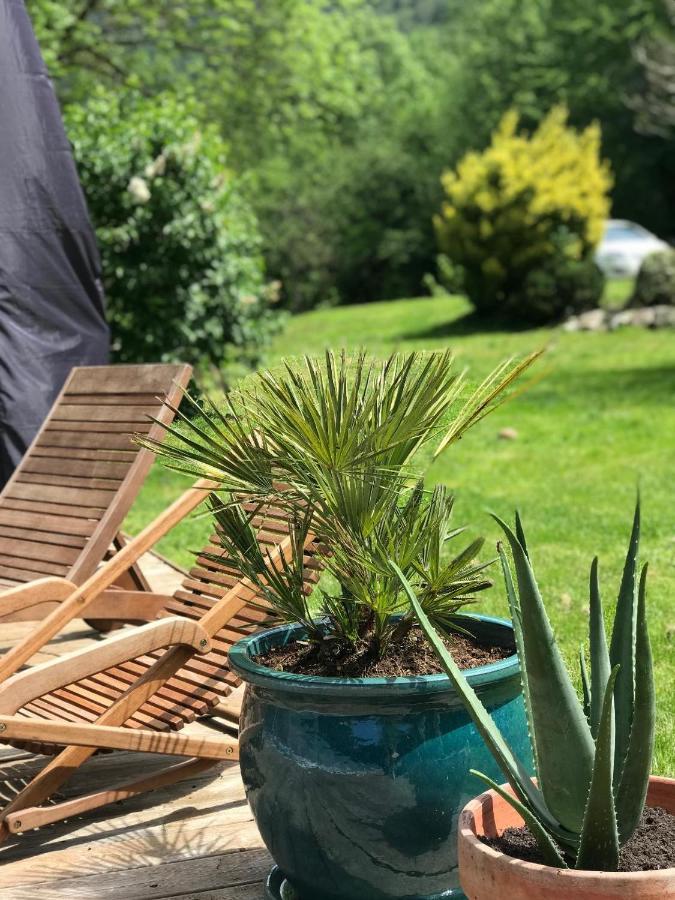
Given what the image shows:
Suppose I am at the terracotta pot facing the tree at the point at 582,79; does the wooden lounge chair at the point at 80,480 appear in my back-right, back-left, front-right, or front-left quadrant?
front-left

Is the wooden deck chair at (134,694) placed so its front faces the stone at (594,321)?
no

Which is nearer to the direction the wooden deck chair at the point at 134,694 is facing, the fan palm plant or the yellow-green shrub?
the fan palm plant

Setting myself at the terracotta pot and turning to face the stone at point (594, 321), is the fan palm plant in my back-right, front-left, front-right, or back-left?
front-left

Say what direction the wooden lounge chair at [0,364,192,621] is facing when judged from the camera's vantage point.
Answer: facing the viewer and to the left of the viewer

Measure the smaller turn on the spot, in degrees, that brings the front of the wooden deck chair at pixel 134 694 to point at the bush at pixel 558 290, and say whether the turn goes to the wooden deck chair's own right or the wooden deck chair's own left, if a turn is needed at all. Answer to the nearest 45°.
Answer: approximately 180°

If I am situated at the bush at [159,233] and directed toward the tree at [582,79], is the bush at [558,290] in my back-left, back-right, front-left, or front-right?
front-right

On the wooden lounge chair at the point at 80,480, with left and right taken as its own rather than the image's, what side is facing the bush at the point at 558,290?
back

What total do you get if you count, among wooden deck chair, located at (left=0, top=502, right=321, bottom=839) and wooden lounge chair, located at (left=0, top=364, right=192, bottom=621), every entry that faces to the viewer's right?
0

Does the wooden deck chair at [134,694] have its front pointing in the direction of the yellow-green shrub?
no

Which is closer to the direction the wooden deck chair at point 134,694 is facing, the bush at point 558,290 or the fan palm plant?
the fan palm plant

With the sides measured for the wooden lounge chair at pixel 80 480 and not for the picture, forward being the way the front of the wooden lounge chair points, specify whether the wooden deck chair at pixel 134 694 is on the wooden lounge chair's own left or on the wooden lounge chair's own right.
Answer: on the wooden lounge chair's own left

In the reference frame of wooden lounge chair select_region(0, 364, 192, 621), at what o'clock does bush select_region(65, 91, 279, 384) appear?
The bush is roughly at 5 o'clock from the wooden lounge chair.

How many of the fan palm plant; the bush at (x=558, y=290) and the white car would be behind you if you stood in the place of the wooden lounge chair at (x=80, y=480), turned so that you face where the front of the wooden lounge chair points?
2

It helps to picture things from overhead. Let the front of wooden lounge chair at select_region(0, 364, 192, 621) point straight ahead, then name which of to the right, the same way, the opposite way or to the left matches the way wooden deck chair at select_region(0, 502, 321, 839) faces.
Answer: the same way

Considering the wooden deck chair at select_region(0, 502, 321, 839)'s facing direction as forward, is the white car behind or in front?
behind

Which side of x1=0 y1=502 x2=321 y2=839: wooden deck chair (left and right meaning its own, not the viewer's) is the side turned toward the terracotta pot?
left

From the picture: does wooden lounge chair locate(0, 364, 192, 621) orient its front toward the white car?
no

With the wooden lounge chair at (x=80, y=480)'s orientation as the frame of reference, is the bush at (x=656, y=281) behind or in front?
behind

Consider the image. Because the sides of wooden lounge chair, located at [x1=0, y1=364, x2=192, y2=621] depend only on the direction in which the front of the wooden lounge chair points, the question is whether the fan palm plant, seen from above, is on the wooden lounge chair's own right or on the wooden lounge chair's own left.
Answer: on the wooden lounge chair's own left
